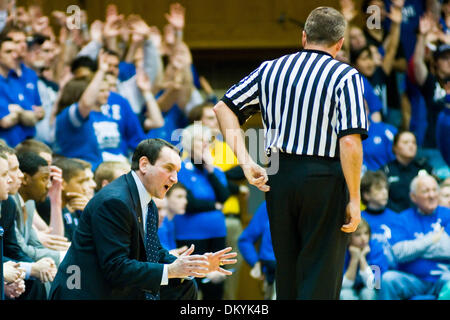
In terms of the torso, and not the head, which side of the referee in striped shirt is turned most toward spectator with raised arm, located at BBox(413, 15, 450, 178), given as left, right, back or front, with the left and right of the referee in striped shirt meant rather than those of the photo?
front

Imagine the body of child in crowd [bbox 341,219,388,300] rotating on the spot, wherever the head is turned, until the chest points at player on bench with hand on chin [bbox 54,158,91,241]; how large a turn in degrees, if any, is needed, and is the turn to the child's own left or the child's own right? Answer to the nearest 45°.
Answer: approximately 90° to the child's own right

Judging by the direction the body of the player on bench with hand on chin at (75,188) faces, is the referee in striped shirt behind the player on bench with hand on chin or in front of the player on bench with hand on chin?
in front

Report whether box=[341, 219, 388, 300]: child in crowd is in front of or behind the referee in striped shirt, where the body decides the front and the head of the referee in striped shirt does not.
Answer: in front

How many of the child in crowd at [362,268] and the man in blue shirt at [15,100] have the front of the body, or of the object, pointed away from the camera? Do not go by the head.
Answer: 0

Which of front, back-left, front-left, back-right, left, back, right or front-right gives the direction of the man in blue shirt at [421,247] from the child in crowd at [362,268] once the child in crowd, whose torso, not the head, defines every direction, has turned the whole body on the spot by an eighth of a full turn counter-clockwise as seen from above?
left

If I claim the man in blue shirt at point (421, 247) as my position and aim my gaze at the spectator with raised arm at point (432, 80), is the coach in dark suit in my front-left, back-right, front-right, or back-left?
back-left

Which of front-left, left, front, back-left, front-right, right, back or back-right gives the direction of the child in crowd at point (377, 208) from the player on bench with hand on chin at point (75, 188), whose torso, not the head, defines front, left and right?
front-left

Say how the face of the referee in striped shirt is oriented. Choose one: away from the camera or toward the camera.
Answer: away from the camera

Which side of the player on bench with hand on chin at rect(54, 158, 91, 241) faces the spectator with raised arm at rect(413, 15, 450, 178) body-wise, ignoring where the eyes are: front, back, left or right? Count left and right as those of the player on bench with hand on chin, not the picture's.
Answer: left

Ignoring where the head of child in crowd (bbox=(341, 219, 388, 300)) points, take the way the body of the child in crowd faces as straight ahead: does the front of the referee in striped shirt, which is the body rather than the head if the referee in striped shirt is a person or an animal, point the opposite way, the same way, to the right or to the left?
the opposite way

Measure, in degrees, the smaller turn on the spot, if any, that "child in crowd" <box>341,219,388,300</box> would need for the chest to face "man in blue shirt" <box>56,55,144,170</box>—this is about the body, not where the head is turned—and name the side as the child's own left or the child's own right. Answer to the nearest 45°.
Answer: approximately 90° to the child's own right

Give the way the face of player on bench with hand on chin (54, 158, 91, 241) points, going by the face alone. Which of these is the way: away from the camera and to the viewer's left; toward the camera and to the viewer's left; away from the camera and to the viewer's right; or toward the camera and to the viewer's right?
toward the camera and to the viewer's right

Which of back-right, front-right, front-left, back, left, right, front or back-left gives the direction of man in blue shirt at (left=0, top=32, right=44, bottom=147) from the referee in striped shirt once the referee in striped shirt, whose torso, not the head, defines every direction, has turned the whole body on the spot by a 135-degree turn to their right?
back

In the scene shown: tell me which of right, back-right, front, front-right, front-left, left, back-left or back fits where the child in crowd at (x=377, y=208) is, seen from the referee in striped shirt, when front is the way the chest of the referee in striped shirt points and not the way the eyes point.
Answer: front
